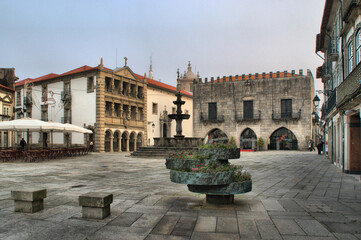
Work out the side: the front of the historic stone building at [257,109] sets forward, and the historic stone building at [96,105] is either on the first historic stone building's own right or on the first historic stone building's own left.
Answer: on the first historic stone building's own right

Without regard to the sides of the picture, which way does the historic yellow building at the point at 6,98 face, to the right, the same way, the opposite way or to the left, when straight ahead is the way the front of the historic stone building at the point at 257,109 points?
to the left

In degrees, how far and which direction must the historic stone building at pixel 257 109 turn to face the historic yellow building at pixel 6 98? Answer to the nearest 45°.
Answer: approximately 45° to its right

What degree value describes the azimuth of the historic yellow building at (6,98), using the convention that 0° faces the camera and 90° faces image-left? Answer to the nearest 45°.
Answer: approximately 315°

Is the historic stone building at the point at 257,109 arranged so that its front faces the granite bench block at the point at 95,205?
yes

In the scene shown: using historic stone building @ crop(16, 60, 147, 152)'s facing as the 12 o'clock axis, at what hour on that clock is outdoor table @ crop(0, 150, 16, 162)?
The outdoor table is roughly at 2 o'clock from the historic stone building.

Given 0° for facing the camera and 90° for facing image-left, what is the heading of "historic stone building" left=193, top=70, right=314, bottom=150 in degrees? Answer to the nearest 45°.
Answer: approximately 0°

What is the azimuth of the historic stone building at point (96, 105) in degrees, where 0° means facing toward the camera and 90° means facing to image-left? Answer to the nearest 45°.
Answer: approximately 315°
